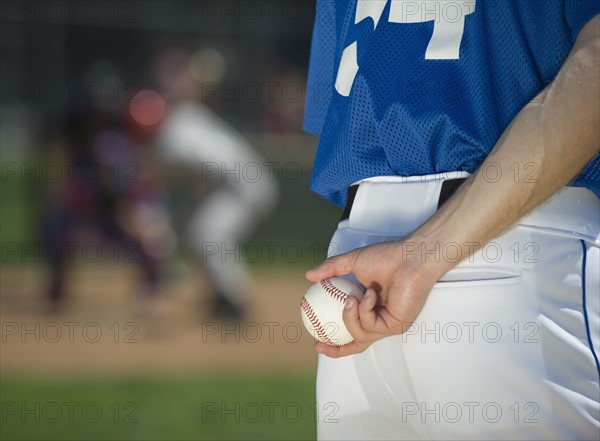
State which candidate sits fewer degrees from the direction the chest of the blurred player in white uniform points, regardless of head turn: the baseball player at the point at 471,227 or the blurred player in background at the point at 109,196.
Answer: the blurred player in background

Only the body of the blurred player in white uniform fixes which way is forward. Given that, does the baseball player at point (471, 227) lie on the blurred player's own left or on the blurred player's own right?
on the blurred player's own left

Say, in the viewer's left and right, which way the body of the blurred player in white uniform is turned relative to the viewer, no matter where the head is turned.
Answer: facing to the left of the viewer

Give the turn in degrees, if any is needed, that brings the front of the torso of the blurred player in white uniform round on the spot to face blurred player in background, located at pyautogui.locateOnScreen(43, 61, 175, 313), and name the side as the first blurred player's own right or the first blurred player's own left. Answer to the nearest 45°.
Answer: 0° — they already face them
